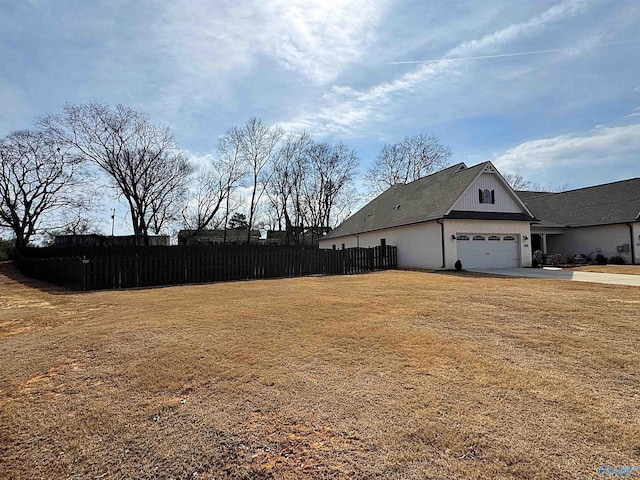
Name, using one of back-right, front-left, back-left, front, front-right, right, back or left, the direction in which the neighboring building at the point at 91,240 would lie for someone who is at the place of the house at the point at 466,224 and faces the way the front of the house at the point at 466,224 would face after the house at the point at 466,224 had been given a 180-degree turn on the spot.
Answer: front-left

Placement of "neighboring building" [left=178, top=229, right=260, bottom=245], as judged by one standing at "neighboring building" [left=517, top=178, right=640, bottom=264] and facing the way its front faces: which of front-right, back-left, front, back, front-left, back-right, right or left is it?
back-right

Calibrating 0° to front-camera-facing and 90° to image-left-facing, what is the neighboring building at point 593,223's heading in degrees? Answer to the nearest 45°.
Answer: approximately 315°

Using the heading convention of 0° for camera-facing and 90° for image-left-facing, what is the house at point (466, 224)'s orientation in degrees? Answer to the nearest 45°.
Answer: approximately 315°

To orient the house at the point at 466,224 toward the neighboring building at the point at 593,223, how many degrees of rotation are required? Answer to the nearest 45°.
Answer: approximately 90° to its left

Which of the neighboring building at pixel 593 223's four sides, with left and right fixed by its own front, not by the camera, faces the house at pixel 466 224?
right

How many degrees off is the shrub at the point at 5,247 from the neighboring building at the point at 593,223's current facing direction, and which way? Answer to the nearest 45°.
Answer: approximately 90° to its right

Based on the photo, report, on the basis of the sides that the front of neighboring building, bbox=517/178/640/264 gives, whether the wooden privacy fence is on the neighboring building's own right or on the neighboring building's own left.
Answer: on the neighboring building's own right
